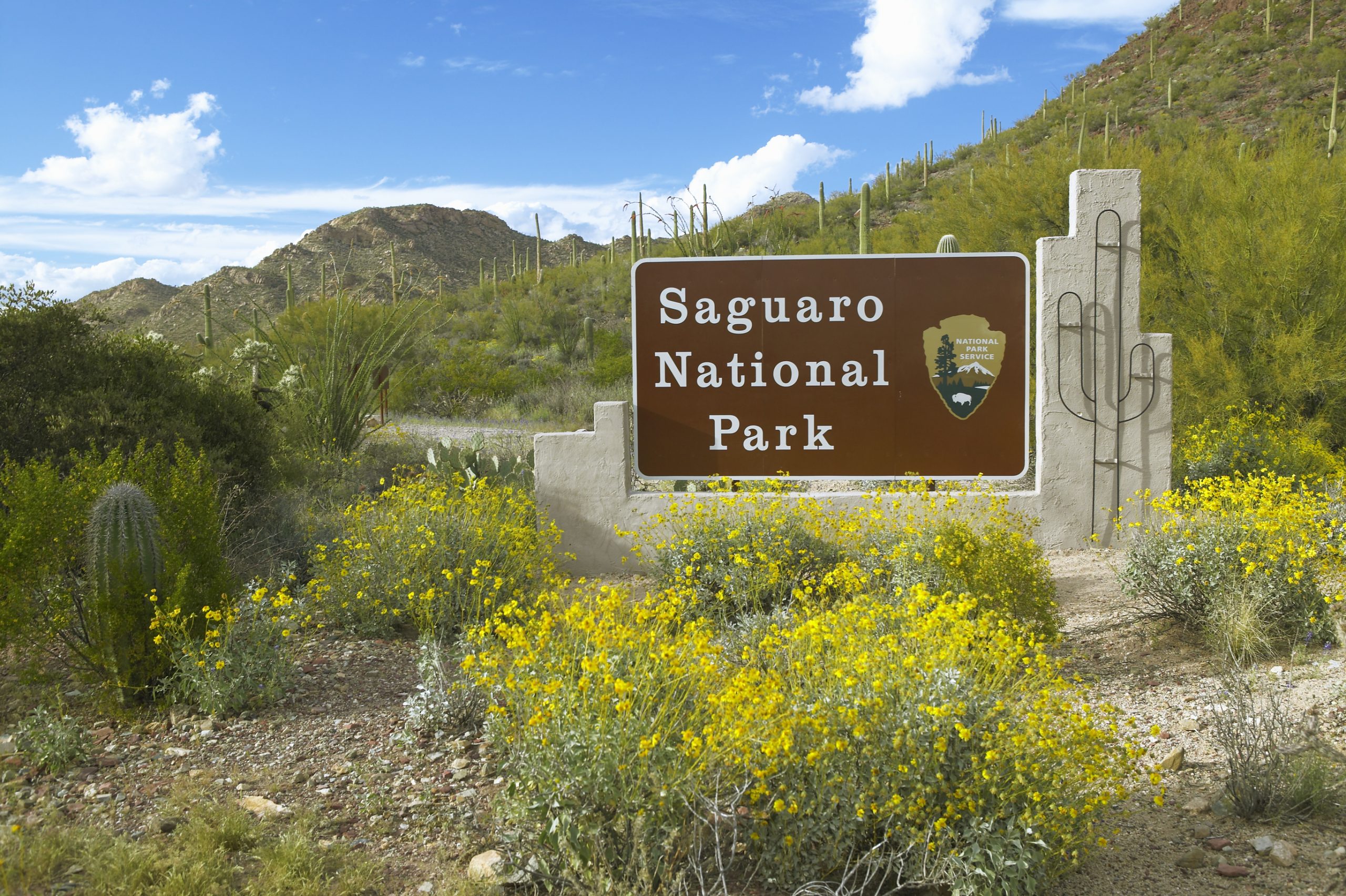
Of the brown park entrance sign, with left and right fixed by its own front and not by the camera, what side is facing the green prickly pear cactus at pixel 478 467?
right

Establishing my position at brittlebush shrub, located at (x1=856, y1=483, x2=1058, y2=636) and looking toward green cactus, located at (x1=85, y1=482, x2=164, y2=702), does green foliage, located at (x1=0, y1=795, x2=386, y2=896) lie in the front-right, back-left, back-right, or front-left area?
front-left

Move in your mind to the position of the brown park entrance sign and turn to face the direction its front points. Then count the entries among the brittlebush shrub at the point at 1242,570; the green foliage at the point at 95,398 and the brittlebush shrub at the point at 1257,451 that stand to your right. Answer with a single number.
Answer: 1

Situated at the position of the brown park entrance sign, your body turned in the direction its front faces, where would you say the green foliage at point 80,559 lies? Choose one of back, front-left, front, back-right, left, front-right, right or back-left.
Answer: front-right

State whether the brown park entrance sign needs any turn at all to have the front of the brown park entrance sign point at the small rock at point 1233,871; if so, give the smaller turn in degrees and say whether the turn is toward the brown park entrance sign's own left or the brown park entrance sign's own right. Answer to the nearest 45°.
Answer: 0° — it already faces it

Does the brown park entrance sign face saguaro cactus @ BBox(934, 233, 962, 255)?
no

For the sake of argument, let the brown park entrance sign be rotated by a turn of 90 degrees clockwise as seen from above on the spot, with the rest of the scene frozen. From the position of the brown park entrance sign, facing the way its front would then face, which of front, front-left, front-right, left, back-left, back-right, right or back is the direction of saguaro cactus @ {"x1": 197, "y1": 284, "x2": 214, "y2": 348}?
front-right

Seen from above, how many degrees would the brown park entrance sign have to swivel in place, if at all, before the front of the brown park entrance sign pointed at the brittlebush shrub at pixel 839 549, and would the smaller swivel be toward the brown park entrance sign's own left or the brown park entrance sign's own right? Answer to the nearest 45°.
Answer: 0° — it already faces it

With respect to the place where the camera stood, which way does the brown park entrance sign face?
facing the viewer

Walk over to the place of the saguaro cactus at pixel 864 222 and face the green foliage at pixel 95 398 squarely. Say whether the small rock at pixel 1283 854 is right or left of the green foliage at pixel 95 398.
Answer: left

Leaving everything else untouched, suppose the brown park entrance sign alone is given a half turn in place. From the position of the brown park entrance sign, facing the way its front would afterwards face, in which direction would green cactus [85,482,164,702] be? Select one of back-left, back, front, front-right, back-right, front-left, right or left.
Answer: back-left

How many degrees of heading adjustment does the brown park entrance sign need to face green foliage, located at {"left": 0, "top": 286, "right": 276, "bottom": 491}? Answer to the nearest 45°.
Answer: approximately 90° to its right

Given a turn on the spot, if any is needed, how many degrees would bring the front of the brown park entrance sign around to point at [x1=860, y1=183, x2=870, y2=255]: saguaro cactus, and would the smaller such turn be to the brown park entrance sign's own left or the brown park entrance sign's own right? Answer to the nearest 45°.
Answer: approximately 180°

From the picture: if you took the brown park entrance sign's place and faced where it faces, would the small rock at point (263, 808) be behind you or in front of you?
in front

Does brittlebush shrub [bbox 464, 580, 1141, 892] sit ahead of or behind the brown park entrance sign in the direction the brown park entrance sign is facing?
ahead

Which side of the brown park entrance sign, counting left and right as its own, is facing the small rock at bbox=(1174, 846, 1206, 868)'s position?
front
